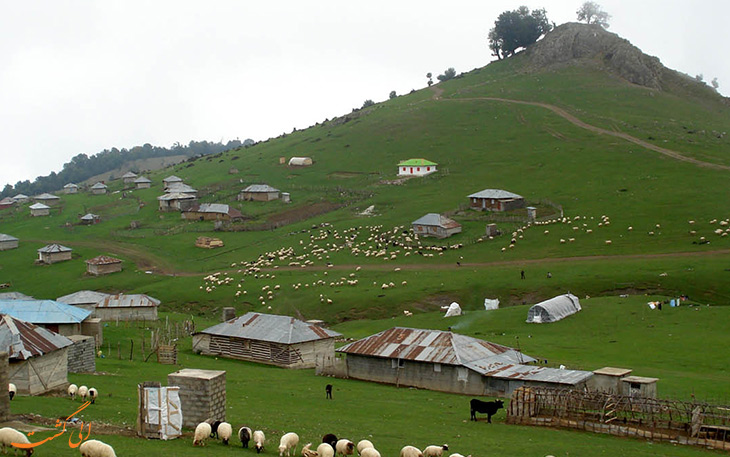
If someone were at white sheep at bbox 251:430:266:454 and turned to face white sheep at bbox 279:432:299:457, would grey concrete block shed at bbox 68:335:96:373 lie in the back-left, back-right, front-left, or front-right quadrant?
back-left

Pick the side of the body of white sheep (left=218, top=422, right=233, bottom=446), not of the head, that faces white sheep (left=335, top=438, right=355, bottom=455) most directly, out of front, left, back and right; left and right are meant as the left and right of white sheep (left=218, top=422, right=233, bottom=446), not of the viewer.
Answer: left

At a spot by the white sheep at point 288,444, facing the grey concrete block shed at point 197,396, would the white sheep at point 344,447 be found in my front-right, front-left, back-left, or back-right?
back-right

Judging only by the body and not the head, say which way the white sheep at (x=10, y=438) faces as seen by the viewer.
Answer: to the viewer's right
